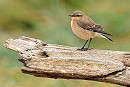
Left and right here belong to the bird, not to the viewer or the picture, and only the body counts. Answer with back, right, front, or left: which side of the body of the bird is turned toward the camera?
left
